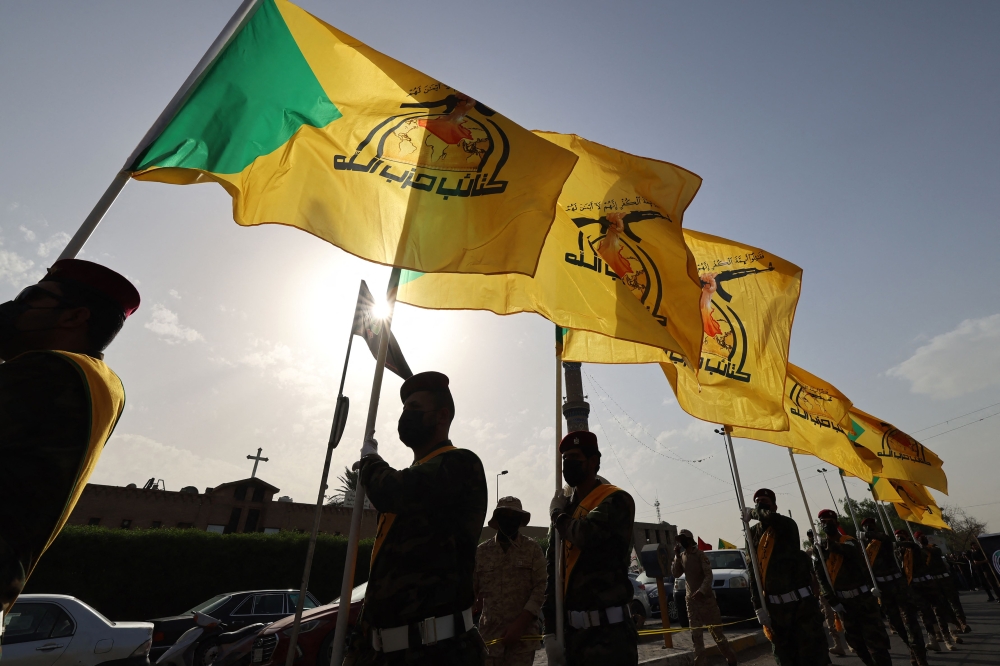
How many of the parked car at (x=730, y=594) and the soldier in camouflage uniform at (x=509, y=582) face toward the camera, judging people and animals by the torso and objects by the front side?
2

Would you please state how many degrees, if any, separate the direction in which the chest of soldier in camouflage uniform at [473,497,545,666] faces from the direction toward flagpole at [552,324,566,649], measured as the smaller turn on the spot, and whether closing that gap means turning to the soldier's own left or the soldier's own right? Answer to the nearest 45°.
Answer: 0° — they already face it

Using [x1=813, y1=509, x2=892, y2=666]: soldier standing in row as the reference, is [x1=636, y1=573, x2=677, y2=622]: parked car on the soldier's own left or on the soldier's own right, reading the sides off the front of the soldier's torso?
on the soldier's own right

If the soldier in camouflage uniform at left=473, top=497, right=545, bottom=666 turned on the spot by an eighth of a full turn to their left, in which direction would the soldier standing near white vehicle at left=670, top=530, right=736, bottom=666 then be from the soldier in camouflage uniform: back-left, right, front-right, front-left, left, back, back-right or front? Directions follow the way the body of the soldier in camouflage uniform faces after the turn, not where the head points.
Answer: left

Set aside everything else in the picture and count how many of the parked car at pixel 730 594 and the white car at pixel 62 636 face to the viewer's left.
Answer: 1

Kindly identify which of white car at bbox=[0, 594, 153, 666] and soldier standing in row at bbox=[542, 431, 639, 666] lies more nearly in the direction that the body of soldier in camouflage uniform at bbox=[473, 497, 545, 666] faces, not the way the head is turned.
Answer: the soldier standing in row

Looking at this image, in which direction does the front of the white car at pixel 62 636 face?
to the viewer's left

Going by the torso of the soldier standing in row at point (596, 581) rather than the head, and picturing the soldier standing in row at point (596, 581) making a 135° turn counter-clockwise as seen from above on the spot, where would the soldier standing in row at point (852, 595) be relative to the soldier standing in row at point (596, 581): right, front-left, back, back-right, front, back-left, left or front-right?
front-left
